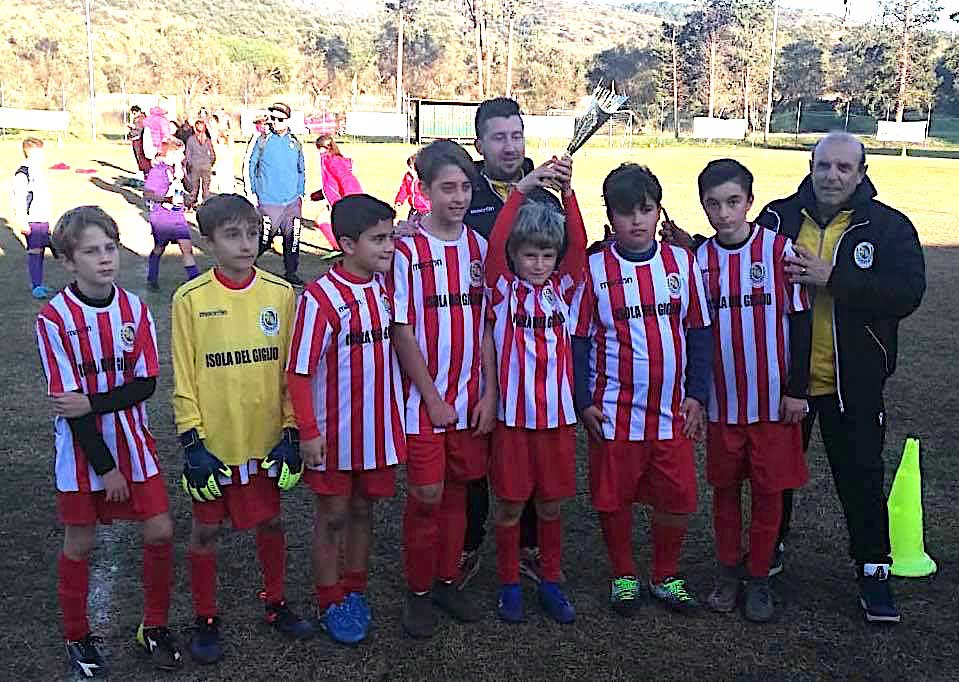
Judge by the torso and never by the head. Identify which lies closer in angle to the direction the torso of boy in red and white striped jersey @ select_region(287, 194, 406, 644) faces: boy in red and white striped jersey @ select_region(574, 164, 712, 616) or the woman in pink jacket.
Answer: the boy in red and white striped jersey

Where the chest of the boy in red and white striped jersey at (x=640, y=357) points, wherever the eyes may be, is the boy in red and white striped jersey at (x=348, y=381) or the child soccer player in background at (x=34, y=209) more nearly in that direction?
the boy in red and white striped jersey

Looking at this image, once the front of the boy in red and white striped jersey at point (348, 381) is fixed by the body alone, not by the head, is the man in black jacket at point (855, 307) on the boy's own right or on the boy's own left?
on the boy's own left

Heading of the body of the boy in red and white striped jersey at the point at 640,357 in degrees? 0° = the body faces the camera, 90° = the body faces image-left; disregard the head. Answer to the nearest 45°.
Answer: approximately 0°

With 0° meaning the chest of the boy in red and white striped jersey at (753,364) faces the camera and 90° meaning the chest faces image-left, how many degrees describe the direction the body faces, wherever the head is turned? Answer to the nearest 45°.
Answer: approximately 0°

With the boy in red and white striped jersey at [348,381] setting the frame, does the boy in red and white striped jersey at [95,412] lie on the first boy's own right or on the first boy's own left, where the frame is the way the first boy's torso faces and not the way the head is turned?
on the first boy's own right

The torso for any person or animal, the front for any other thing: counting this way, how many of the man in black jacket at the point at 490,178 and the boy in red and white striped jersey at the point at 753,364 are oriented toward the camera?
2

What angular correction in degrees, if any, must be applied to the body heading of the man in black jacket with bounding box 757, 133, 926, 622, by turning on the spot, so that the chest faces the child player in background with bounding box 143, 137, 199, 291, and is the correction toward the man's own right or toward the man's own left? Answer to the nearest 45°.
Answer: approximately 90° to the man's own right

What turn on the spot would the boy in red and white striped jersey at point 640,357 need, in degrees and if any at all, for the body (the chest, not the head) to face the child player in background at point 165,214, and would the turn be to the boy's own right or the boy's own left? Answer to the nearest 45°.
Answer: approximately 135° to the boy's own right

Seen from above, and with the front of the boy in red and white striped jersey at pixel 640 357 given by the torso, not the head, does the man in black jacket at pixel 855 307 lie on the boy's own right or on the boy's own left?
on the boy's own left

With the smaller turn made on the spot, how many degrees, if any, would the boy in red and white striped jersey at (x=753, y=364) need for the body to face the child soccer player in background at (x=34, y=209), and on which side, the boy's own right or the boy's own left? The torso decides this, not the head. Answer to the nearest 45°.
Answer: approximately 135° to the boy's own right
